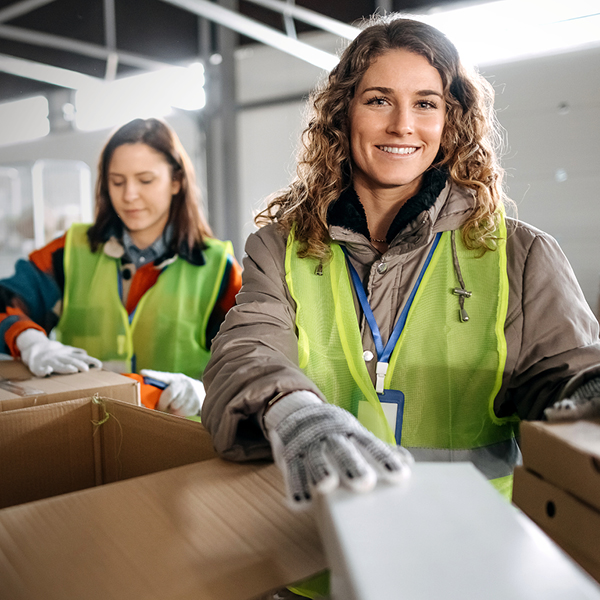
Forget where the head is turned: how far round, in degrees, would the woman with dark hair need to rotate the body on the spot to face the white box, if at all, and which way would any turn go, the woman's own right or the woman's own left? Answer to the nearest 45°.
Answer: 0° — they already face it

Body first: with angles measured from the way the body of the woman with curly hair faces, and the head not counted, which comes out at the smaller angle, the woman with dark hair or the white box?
the white box

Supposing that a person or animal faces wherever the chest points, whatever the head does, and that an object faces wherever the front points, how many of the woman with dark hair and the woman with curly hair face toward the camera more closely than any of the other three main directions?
2

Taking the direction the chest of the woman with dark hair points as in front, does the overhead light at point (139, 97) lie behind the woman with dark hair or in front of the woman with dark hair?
behind

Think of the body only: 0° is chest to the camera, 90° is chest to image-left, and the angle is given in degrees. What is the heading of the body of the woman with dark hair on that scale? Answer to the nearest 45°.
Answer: approximately 0°

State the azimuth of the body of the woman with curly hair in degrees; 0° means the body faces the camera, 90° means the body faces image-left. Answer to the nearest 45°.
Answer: approximately 0°

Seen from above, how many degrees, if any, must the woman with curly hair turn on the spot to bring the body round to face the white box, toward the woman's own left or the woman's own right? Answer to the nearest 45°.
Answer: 0° — they already face it

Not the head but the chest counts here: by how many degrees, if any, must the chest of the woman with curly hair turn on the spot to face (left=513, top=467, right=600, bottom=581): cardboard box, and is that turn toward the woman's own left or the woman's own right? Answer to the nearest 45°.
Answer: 0° — they already face it
